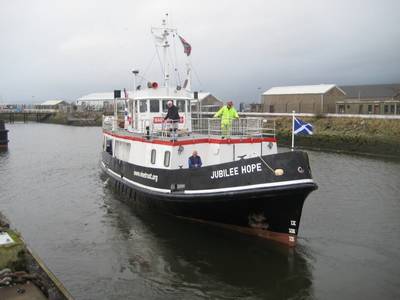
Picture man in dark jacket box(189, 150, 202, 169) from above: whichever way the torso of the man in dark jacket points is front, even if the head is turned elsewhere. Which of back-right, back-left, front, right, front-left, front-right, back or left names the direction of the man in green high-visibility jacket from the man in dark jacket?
back-left

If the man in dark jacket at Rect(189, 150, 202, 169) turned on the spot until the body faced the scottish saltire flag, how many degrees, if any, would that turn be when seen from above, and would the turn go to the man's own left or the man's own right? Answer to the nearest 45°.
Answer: approximately 90° to the man's own left

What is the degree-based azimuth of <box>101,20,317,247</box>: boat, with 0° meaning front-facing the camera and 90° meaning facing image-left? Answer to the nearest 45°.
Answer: approximately 315°

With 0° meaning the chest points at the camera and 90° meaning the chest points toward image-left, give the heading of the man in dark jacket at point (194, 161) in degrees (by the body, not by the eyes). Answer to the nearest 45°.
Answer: approximately 0°

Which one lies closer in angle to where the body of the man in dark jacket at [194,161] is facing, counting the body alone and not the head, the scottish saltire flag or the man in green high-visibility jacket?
the scottish saltire flag
